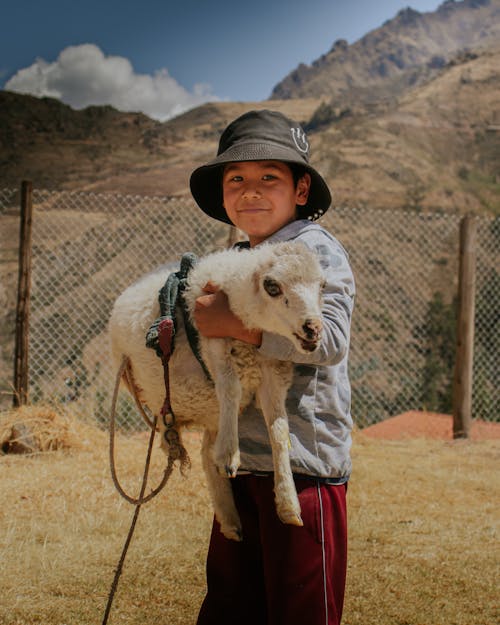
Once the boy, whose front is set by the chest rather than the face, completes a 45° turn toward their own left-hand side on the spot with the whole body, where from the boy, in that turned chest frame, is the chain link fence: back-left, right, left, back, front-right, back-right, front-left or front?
back

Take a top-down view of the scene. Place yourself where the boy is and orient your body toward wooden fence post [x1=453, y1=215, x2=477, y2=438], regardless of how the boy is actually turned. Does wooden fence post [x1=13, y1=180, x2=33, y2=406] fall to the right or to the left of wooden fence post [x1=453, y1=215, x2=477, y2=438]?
left

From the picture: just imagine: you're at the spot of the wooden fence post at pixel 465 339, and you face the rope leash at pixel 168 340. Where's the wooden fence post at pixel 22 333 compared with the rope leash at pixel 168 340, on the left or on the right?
right

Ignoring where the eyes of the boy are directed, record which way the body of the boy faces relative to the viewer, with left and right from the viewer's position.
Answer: facing the viewer and to the left of the viewer
